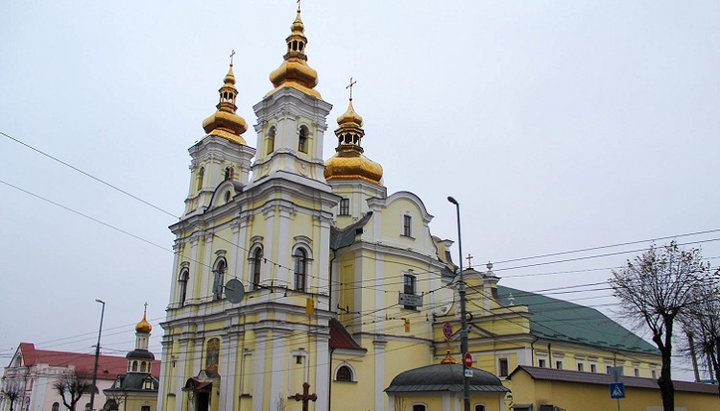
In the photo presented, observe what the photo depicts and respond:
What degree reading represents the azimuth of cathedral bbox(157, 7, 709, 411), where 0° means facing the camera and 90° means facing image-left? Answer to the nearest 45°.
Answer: approximately 45°

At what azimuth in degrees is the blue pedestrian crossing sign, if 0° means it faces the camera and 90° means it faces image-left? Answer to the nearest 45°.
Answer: approximately 0°

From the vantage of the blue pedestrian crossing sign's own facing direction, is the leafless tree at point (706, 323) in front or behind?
behind

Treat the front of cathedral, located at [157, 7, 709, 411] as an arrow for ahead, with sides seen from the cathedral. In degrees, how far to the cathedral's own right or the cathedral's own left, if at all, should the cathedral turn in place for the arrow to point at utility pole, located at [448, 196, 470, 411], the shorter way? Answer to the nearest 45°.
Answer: approximately 90° to the cathedral's own left

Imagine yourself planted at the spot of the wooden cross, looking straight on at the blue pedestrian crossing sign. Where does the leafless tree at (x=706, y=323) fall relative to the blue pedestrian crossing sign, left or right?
left

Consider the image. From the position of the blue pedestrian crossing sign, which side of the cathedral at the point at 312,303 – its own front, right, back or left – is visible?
left

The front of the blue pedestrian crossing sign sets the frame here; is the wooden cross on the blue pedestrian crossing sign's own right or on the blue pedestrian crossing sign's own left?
on the blue pedestrian crossing sign's own right

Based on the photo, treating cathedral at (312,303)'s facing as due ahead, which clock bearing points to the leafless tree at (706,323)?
The leafless tree is roughly at 8 o'clock from the cathedral.
